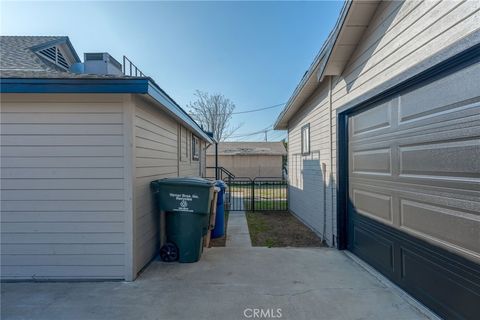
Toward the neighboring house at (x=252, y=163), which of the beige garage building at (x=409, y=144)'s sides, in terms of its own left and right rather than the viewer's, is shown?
right

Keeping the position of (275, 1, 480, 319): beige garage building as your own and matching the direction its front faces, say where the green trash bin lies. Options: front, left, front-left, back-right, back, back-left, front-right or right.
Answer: front-right

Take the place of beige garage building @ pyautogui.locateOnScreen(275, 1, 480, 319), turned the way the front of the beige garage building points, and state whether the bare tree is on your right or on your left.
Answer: on your right

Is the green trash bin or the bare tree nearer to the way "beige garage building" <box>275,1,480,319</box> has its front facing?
the green trash bin

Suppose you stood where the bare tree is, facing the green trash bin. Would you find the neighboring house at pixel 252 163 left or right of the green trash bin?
left

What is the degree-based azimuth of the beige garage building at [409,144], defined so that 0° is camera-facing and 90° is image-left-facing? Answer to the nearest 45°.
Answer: approximately 45°

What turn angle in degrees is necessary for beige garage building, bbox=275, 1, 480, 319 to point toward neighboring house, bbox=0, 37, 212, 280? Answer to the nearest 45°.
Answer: approximately 45° to its right

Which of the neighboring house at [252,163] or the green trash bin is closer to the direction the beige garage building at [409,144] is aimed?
the green trash bin
